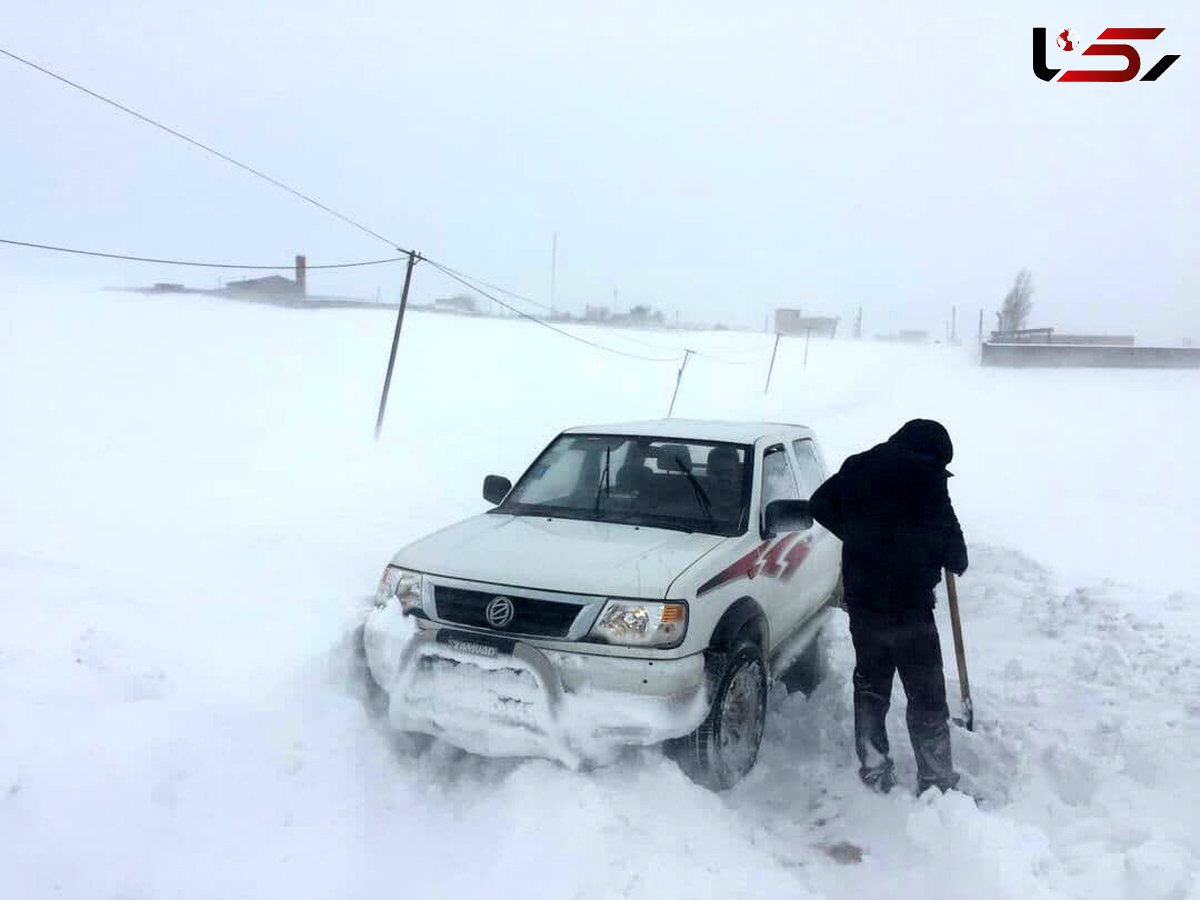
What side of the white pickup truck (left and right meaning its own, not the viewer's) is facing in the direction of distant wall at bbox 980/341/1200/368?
back

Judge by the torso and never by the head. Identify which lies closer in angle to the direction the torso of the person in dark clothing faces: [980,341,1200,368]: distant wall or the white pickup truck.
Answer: the distant wall

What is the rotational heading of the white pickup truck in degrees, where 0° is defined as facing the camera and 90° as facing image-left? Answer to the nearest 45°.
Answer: approximately 45°

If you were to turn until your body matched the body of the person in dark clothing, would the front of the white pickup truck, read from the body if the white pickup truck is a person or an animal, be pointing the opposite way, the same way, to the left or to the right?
the opposite way

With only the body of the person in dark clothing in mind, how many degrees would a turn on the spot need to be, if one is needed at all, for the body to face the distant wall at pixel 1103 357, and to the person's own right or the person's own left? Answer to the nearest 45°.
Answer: approximately 45° to the person's own left

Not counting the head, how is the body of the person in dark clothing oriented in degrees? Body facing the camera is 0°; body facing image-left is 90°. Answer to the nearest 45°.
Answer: approximately 225°
